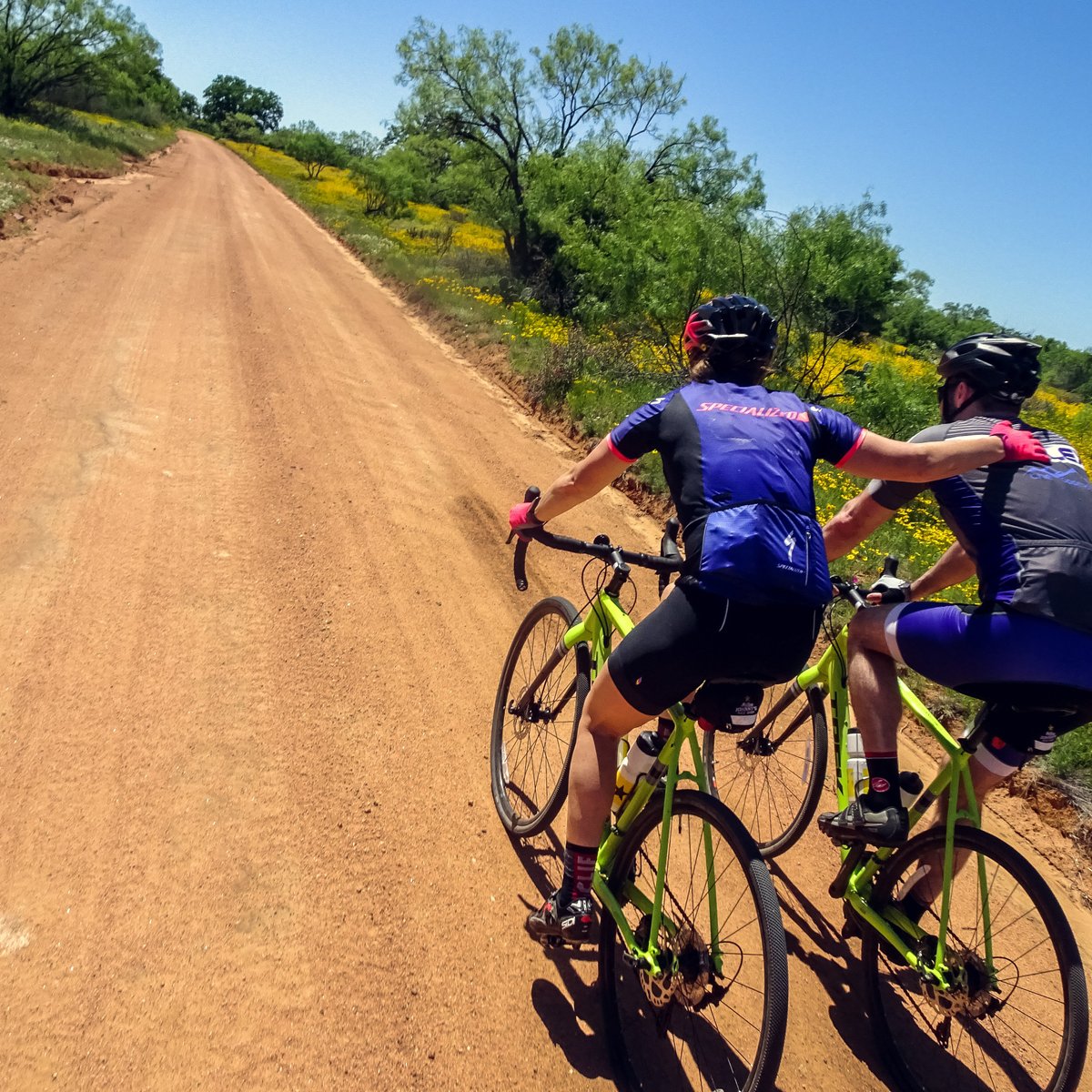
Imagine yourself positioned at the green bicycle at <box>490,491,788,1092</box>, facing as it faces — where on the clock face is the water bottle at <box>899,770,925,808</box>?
The water bottle is roughly at 3 o'clock from the green bicycle.

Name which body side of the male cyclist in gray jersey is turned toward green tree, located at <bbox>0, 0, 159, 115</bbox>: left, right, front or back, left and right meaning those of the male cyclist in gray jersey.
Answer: front

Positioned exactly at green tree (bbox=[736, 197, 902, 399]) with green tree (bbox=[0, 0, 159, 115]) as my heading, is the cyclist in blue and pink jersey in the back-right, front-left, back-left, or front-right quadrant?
back-left

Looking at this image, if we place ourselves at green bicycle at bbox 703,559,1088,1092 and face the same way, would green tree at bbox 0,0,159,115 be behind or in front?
in front

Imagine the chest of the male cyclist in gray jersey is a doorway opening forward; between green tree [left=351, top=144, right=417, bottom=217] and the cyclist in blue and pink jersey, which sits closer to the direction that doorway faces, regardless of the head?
the green tree

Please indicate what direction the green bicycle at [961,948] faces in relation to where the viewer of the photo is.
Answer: facing away from the viewer and to the left of the viewer

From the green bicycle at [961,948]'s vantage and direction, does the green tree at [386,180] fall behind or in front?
in front

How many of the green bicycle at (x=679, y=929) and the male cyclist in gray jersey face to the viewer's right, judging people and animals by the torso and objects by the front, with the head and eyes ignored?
0

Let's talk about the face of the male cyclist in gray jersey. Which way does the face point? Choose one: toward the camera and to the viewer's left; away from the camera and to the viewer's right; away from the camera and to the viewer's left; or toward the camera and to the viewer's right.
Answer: away from the camera and to the viewer's left

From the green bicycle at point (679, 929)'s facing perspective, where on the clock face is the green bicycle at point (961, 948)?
the green bicycle at point (961, 948) is roughly at 4 o'clock from the green bicycle at point (679, 929).

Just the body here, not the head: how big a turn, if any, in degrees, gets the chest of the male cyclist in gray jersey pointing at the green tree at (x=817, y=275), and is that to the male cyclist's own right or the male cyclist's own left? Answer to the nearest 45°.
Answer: approximately 45° to the male cyclist's own right

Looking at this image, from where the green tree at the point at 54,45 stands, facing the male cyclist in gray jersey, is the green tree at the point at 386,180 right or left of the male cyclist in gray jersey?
left

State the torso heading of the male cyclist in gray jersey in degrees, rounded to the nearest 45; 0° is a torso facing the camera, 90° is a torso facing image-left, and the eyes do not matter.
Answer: approximately 135°

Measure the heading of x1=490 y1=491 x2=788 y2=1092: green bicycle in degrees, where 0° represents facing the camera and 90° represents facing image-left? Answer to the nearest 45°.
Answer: approximately 135°
